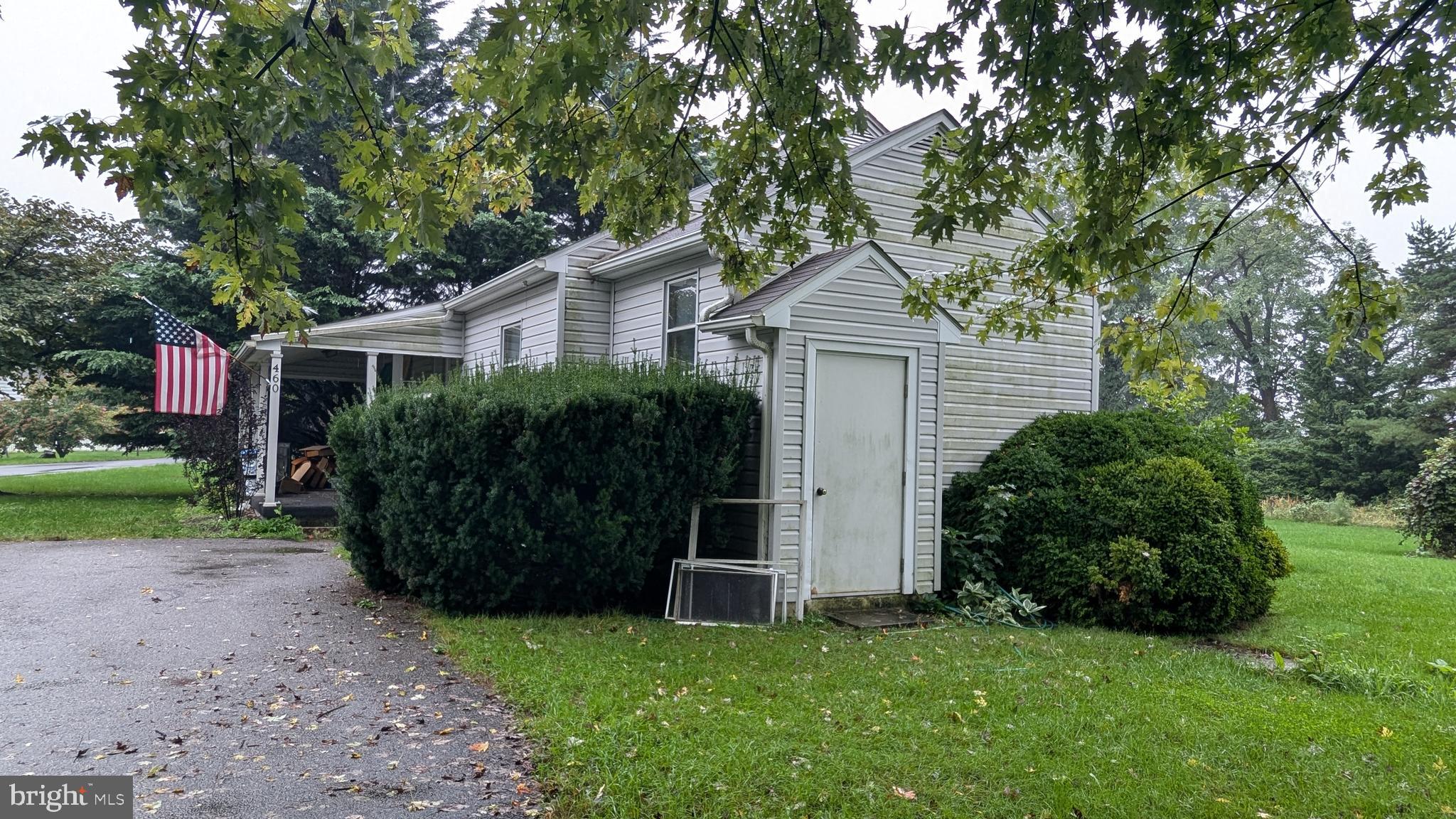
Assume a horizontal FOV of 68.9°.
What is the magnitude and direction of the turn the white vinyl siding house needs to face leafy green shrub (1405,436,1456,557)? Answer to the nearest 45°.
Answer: approximately 180°

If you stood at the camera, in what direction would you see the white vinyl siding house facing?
facing the viewer and to the left of the viewer

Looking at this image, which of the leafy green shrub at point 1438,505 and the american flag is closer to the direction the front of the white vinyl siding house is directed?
the american flag

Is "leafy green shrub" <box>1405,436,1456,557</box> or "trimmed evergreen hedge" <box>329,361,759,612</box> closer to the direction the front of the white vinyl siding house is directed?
the trimmed evergreen hedge
